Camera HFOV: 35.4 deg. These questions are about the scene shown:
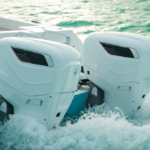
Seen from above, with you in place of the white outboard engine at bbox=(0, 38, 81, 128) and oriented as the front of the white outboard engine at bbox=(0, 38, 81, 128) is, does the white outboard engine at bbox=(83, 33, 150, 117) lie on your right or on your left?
on your right

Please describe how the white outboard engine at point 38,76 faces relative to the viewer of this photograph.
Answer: facing away from the viewer and to the left of the viewer
